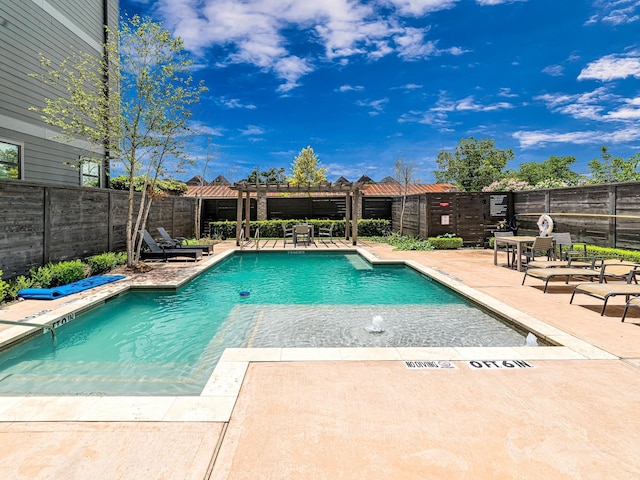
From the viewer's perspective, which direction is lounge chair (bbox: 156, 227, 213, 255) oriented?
to the viewer's right

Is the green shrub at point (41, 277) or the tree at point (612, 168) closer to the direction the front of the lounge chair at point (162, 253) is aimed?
the tree

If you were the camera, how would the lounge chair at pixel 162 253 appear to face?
facing to the right of the viewer

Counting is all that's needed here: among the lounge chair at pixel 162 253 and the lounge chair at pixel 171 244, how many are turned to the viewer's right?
2

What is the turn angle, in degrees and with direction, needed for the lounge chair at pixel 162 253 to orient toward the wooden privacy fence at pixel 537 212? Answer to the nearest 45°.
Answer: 0° — it already faces it
